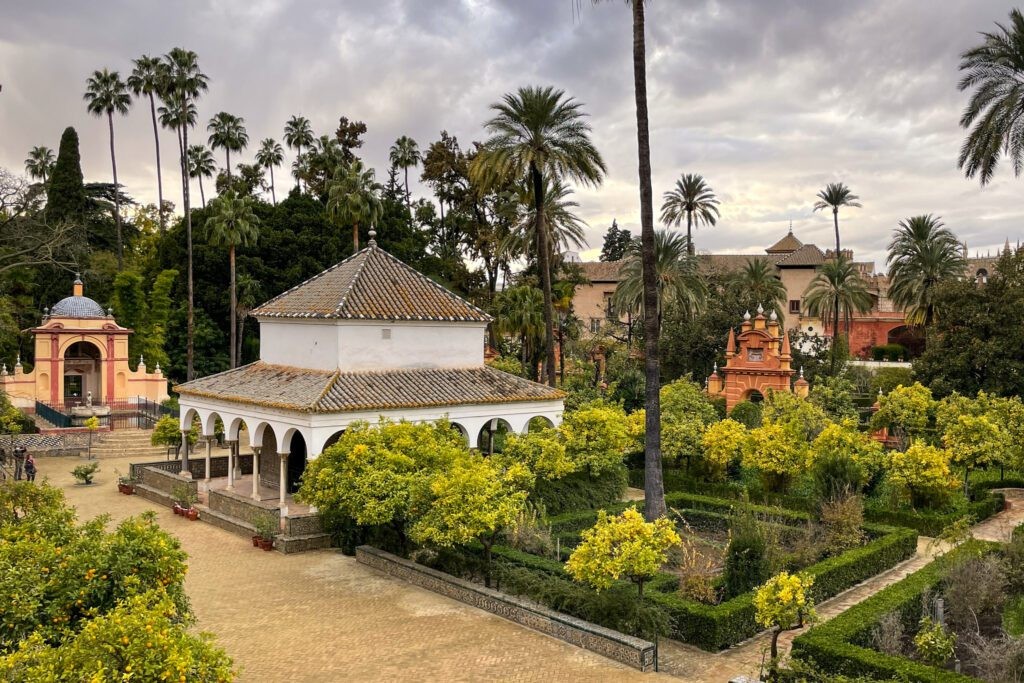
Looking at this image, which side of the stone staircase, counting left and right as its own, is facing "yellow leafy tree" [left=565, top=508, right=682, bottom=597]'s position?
front

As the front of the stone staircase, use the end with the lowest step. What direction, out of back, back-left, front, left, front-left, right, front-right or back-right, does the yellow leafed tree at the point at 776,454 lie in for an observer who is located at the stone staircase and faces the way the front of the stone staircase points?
front-left

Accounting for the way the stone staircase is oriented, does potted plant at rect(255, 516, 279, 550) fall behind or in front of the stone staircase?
in front

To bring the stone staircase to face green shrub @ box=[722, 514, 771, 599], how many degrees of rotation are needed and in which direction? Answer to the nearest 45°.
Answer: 0° — it already faces it

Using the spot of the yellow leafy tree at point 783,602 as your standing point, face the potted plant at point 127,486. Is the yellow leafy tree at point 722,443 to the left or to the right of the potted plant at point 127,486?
right

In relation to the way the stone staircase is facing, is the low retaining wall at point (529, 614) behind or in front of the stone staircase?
in front

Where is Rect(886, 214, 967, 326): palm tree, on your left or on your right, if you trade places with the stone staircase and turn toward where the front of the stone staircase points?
on your left

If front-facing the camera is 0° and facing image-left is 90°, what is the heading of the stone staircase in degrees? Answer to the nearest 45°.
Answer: approximately 0°

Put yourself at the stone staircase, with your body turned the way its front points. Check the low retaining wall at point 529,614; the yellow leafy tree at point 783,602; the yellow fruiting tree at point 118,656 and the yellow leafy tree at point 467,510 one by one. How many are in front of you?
4

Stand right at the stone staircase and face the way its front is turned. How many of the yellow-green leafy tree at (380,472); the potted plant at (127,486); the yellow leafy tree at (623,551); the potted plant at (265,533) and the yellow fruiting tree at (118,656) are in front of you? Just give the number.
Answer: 5

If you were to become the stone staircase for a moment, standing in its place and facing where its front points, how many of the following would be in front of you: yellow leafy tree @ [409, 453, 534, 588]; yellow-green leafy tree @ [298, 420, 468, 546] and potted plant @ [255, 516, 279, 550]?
3

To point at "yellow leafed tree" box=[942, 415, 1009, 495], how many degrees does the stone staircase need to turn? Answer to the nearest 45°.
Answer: approximately 45° to its left

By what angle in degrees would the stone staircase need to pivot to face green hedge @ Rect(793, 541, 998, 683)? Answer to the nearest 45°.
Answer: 0° — it already faces it

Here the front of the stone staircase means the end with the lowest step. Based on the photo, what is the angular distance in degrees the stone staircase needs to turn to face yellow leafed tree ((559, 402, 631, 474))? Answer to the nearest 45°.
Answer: approximately 45° to its left
